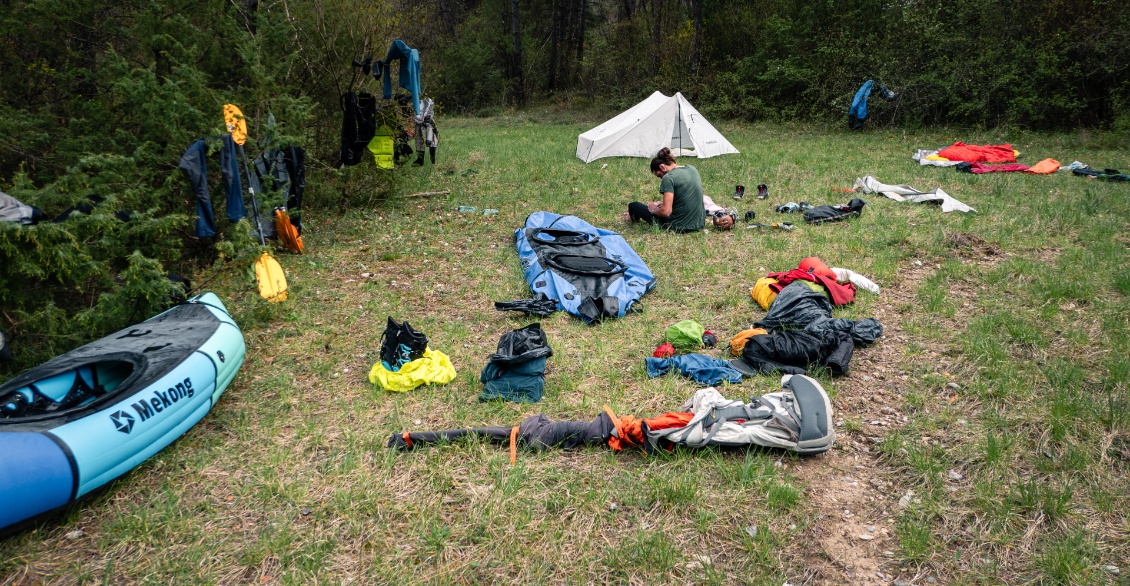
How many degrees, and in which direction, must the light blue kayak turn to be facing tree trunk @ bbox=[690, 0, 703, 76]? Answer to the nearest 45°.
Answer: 0° — it already faces it

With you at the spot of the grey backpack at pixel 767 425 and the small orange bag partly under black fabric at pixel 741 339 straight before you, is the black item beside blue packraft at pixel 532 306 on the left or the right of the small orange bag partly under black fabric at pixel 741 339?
left

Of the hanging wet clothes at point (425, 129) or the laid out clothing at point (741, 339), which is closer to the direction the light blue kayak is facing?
the hanging wet clothes

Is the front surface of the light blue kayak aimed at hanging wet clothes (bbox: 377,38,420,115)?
yes

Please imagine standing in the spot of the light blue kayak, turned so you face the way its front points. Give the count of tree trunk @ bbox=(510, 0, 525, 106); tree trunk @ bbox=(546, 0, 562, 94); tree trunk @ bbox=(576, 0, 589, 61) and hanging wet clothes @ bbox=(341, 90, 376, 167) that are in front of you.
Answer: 4

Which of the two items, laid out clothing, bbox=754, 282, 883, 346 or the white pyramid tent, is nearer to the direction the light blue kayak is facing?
the white pyramid tent

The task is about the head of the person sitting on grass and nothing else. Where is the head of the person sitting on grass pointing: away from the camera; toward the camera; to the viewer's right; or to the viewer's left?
to the viewer's left

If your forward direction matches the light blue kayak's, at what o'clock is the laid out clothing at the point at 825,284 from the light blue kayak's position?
The laid out clothing is roughly at 2 o'clock from the light blue kayak.

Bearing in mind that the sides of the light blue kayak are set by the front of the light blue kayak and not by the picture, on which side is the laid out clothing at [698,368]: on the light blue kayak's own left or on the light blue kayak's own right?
on the light blue kayak's own right

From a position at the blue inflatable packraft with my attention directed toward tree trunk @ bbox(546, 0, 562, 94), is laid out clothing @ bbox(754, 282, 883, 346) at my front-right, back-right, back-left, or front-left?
back-right

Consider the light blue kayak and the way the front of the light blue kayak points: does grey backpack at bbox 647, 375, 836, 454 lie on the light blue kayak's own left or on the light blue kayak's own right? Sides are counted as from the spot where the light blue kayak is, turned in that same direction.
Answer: on the light blue kayak's own right

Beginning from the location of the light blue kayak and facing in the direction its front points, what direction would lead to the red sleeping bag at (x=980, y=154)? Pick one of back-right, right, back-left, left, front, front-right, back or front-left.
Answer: front-right

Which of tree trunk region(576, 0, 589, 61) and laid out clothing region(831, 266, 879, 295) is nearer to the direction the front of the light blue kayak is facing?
the tree trunk

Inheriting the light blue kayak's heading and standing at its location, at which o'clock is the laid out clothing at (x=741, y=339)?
The laid out clothing is roughly at 2 o'clock from the light blue kayak.

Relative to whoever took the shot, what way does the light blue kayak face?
facing away from the viewer and to the right of the viewer
